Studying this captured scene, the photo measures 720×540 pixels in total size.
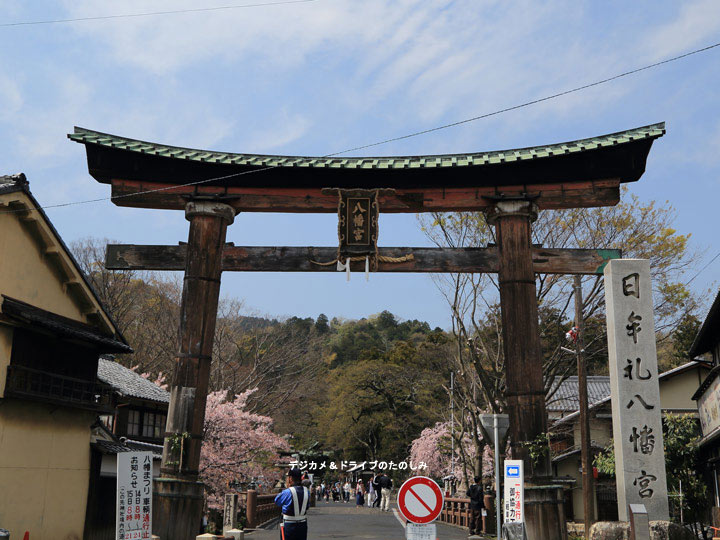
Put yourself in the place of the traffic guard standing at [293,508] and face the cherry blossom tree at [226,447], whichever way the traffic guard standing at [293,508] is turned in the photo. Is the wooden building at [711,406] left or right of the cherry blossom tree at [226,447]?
right

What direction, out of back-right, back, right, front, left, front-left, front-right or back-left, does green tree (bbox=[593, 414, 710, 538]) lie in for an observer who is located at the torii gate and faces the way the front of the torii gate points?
back-left

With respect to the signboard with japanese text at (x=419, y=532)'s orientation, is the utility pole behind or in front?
behind

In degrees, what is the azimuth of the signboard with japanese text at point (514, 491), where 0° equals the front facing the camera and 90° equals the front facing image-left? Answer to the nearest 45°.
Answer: approximately 0°

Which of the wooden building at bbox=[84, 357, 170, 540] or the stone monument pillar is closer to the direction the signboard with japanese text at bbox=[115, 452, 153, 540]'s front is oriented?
the stone monument pillar

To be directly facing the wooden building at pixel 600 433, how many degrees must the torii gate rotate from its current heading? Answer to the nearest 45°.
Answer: approximately 135° to its left

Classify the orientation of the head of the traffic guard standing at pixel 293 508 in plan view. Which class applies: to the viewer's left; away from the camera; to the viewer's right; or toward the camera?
away from the camera

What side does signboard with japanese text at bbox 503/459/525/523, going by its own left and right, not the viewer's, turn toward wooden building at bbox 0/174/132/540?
right
